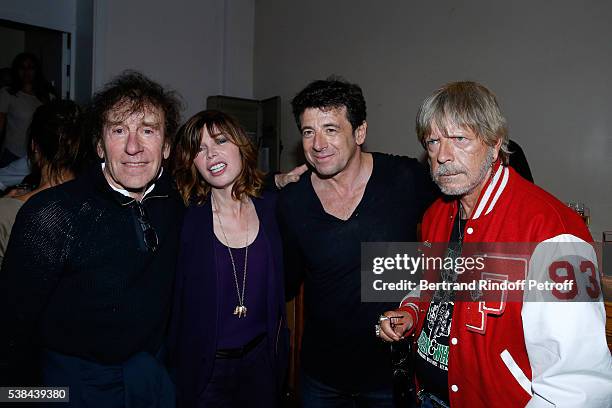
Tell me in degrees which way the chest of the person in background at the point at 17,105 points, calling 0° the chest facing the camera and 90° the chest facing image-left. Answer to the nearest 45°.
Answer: approximately 0°

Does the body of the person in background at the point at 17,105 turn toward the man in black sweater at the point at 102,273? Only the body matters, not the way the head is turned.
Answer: yes

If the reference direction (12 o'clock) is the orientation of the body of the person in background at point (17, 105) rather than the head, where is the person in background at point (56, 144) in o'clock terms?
the person in background at point (56, 144) is roughly at 12 o'clock from the person in background at point (17, 105).

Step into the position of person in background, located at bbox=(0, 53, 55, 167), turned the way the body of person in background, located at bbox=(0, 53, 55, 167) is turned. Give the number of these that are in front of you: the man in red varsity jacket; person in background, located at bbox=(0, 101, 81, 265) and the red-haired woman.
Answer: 3

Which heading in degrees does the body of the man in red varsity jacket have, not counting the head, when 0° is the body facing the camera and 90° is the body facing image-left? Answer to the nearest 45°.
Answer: approximately 45°
